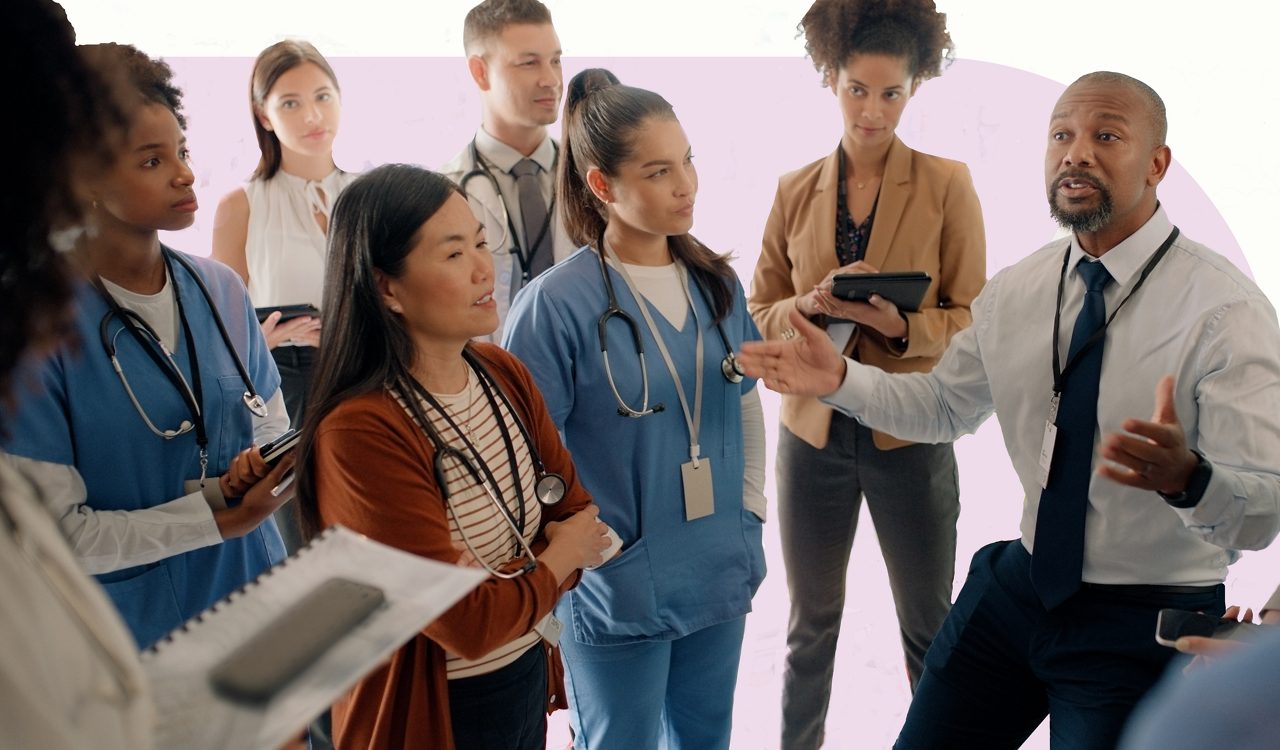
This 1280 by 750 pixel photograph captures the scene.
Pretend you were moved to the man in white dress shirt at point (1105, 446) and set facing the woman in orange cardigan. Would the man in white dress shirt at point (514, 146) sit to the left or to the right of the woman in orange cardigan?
right

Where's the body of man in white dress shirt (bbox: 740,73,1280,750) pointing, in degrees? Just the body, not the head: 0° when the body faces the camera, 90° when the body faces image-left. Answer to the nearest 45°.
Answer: approximately 45°

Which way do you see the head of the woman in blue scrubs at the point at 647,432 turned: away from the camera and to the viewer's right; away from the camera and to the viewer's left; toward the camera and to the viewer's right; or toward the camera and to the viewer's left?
toward the camera and to the viewer's right

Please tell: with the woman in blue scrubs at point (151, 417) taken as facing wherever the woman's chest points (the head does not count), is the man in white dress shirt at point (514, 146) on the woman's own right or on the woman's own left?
on the woman's own left

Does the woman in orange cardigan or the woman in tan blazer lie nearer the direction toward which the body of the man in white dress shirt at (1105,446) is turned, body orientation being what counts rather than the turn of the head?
the woman in orange cardigan

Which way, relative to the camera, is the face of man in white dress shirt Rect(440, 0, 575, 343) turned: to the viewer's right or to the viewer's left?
to the viewer's right

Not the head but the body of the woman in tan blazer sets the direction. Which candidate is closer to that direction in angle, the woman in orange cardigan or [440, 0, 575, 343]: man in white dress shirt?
the woman in orange cardigan

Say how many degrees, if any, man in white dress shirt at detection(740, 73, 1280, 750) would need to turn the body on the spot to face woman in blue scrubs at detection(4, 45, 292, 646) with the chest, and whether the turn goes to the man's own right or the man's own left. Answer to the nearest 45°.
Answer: approximately 45° to the man's own right
